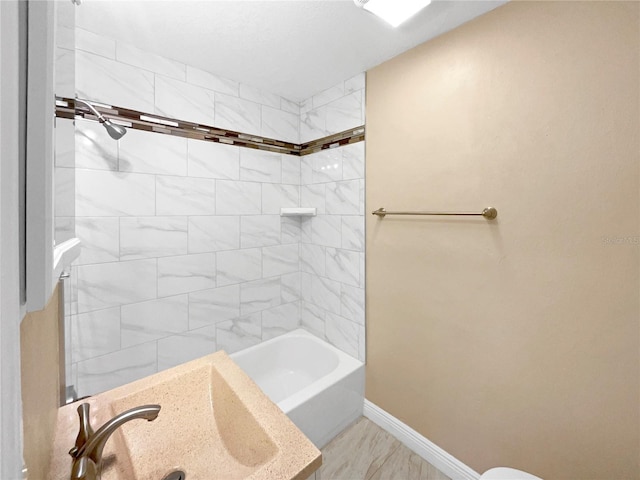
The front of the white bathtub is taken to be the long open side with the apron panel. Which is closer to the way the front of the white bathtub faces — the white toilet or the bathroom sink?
the white toilet

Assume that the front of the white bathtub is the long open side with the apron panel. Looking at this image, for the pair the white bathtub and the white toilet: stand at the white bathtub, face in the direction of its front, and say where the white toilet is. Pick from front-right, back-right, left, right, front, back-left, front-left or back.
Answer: front

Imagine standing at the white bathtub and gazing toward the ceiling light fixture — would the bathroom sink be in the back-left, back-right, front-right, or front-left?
front-right

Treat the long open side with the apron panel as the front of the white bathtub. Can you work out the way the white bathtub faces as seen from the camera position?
facing the viewer and to the right of the viewer

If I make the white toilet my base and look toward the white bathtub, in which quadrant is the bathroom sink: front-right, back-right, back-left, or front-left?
front-left

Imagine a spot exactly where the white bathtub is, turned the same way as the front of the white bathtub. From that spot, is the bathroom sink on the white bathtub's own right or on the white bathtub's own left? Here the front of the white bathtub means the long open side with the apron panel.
on the white bathtub's own right
